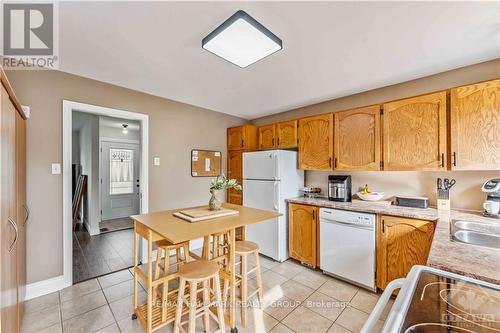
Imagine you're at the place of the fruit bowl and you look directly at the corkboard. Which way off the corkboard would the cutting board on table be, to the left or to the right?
left

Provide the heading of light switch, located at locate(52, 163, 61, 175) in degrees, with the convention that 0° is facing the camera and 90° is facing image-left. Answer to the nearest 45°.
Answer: approximately 0°

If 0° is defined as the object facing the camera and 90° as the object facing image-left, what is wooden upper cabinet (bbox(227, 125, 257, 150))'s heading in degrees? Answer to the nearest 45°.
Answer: approximately 45°

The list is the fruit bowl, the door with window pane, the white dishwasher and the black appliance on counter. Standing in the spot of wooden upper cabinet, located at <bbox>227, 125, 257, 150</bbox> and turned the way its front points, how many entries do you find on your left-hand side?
3

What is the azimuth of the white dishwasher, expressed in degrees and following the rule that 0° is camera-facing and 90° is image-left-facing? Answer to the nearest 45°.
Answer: approximately 45°

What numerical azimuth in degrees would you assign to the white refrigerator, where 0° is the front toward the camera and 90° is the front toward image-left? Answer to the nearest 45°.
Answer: approximately 45°

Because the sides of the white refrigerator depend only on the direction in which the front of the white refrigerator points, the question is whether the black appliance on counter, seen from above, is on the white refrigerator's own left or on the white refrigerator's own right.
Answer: on the white refrigerator's own left
